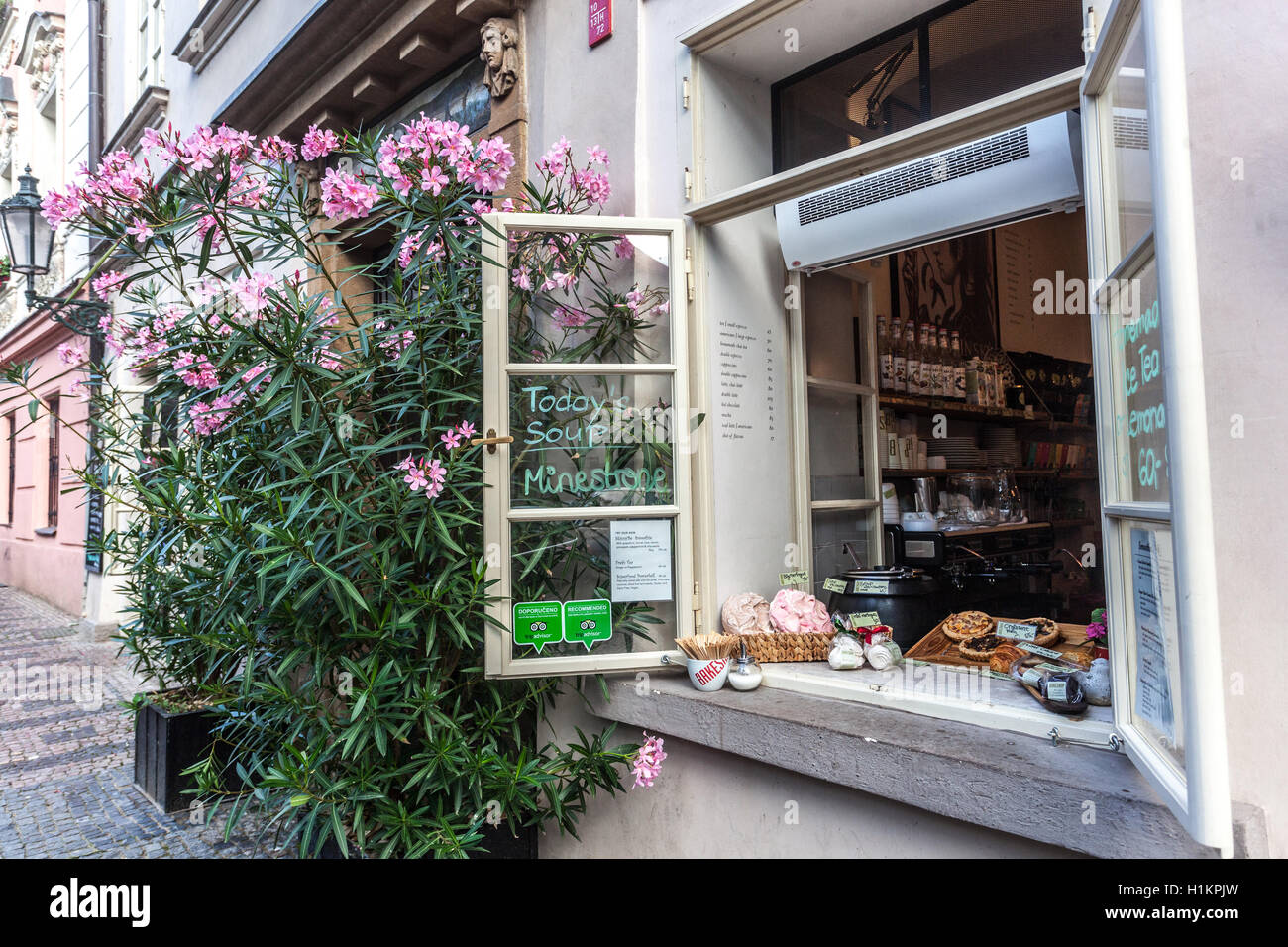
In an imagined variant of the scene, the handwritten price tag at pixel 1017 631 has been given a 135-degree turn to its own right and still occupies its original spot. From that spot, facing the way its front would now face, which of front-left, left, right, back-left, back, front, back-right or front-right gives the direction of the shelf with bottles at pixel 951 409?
front-right

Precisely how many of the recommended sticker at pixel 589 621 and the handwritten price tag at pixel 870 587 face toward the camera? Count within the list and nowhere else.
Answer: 2

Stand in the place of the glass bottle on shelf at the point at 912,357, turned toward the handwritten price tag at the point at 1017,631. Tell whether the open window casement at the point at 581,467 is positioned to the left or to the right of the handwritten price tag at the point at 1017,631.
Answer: right

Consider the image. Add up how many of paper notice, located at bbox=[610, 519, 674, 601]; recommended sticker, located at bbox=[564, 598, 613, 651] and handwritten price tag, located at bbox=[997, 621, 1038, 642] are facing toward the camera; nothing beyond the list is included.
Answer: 3

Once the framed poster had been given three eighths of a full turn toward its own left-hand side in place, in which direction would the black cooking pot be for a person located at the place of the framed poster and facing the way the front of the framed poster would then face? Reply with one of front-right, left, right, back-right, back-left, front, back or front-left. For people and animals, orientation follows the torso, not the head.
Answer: right

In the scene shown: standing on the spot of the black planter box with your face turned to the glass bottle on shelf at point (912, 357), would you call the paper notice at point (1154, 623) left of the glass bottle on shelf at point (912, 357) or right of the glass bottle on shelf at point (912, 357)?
right

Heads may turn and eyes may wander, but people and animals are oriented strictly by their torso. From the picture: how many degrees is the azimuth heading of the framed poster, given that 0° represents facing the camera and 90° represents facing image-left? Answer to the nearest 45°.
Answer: approximately 45°

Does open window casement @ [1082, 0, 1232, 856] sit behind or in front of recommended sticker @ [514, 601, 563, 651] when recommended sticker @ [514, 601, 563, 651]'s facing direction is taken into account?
in front

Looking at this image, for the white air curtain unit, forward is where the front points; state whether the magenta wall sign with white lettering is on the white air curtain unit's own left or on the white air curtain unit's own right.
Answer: on the white air curtain unit's own right

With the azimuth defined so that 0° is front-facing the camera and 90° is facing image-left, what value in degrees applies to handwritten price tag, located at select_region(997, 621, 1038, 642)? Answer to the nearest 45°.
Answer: approximately 0°

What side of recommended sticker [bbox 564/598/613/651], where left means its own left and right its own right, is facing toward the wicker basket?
left

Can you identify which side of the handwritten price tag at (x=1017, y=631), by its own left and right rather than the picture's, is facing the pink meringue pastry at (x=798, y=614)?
right
